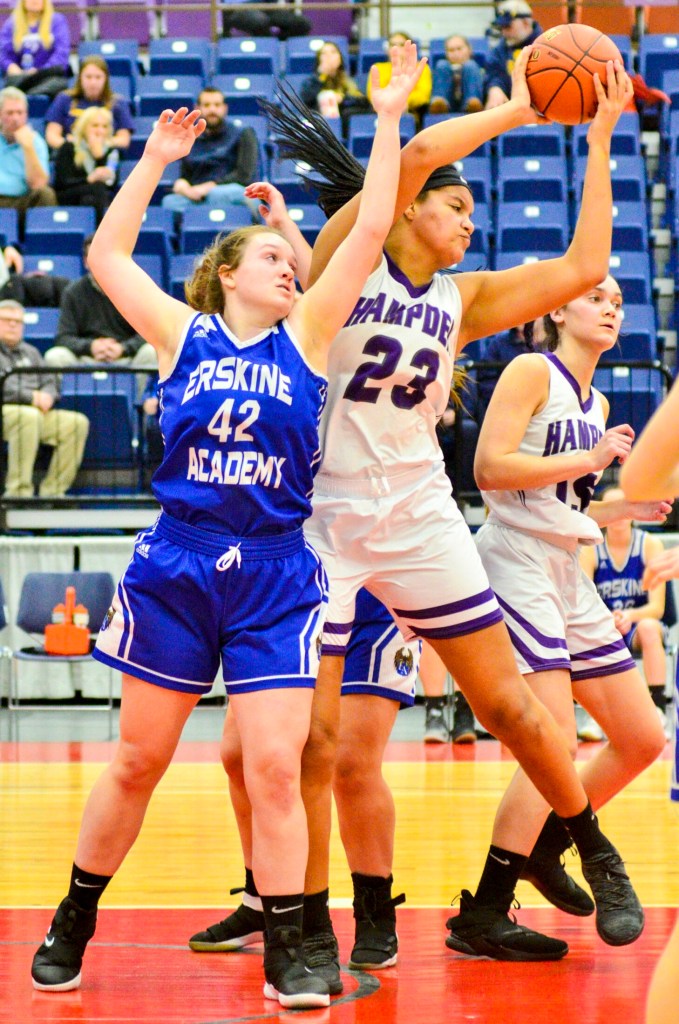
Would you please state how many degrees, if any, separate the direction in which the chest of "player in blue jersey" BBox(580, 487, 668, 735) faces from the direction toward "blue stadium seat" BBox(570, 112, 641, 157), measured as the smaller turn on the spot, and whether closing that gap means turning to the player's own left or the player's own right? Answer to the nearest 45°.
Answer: approximately 180°

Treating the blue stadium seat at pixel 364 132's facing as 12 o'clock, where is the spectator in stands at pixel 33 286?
The spectator in stands is roughly at 2 o'clock from the blue stadium seat.

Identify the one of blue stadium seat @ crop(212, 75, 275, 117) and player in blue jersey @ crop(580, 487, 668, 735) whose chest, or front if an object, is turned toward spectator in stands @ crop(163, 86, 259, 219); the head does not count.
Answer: the blue stadium seat

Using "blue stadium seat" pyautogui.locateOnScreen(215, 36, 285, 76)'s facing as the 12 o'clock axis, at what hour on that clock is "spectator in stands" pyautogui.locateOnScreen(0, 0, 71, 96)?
The spectator in stands is roughly at 3 o'clock from the blue stadium seat.

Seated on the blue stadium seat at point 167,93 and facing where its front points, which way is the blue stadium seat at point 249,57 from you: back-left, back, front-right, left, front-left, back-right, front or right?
back-left

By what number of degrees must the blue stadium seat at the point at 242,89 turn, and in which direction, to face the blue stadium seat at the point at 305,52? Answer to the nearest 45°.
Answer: approximately 135° to its left

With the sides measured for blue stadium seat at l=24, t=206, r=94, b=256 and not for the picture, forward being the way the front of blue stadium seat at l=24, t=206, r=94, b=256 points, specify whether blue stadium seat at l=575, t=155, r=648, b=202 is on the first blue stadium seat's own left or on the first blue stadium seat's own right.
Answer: on the first blue stadium seat's own left
